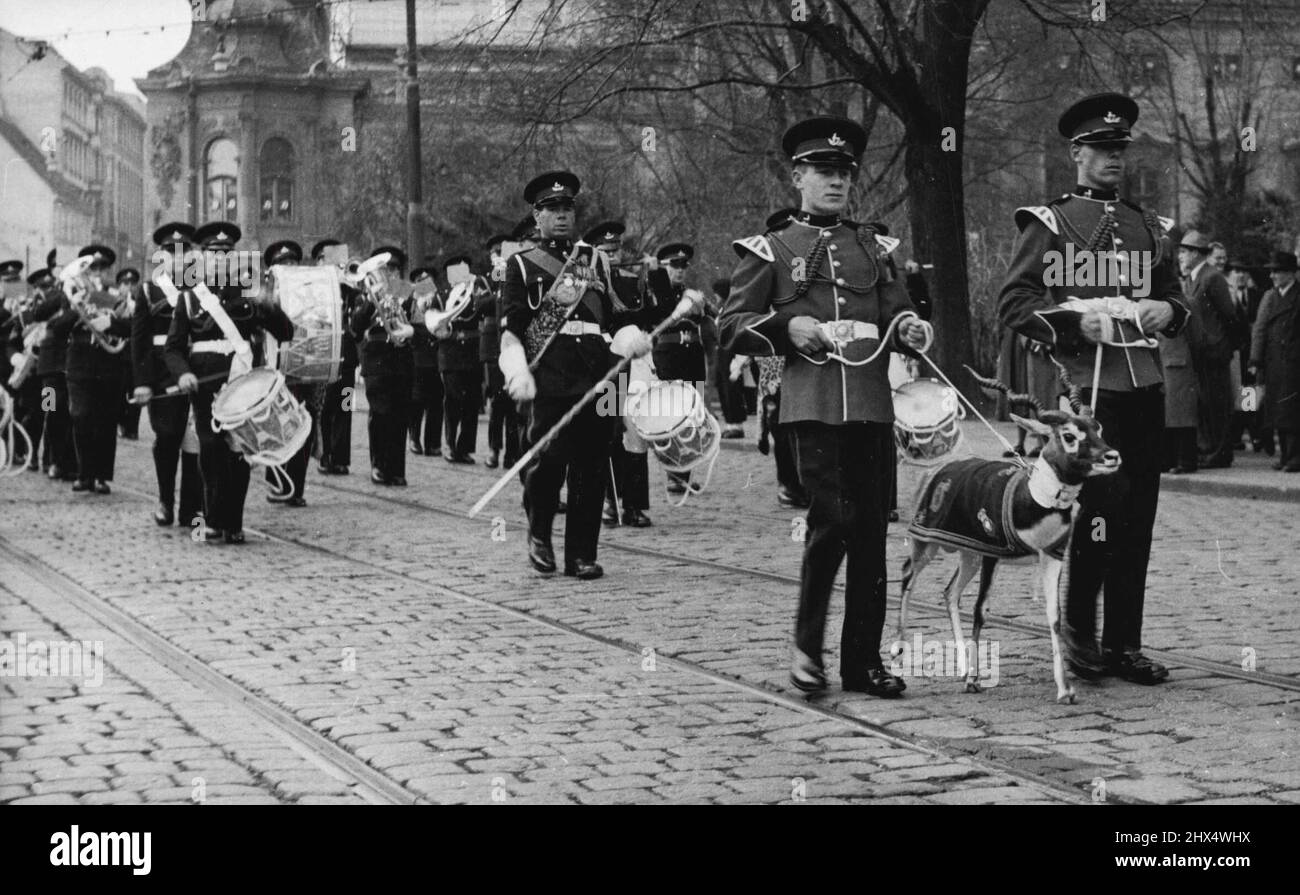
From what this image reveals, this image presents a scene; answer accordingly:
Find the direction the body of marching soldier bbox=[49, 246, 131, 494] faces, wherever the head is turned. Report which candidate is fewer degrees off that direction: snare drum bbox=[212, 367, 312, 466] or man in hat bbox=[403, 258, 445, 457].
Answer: the snare drum

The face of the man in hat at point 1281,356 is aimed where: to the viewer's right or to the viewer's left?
to the viewer's left

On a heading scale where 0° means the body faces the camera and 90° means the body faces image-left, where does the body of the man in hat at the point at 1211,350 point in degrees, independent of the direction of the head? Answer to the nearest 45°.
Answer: approximately 90°

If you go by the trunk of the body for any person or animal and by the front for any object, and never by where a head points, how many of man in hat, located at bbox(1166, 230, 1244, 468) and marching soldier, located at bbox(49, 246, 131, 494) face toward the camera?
1

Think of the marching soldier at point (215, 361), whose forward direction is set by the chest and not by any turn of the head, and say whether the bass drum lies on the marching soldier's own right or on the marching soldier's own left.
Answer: on the marching soldier's own left

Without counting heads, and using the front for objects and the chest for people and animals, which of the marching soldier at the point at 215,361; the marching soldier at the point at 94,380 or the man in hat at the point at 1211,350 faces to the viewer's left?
the man in hat

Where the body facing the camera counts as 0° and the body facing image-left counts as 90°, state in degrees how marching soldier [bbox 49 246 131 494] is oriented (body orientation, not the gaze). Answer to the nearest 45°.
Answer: approximately 0°

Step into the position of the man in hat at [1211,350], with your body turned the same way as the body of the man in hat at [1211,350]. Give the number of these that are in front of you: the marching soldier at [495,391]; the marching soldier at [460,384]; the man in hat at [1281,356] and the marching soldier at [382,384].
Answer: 3

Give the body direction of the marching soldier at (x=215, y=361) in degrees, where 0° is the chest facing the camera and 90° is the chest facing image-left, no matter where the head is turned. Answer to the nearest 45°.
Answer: approximately 315°
